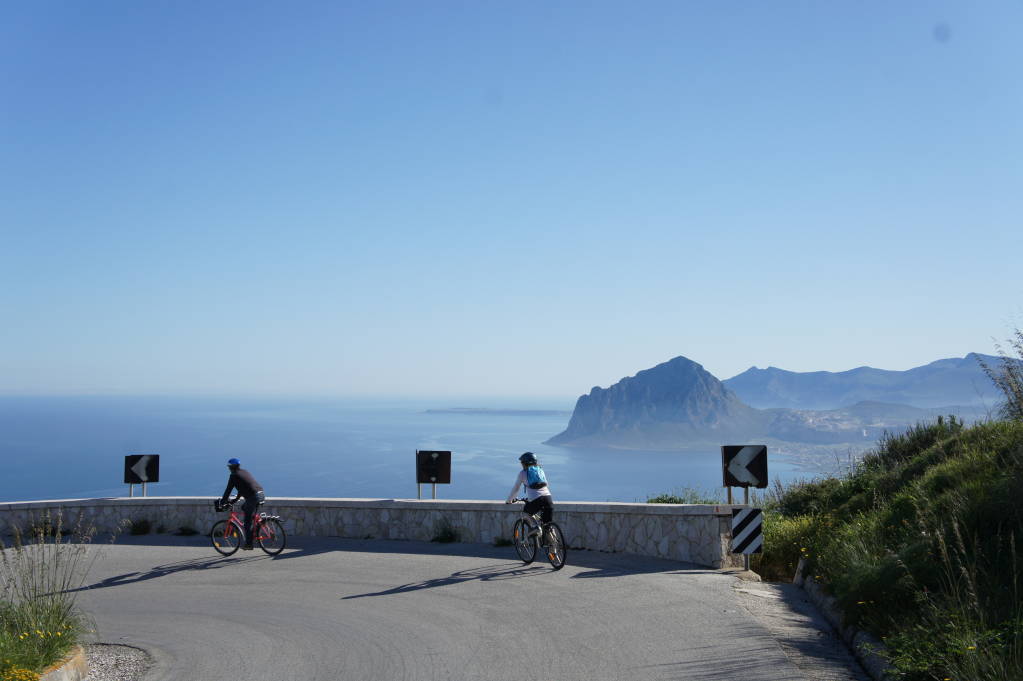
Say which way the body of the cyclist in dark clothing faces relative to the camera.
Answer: to the viewer's left

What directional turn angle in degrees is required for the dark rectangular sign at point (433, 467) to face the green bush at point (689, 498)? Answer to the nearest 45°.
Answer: approximately 135° to its left

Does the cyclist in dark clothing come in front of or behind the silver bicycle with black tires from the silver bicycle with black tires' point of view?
in front

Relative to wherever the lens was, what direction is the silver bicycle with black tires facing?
facing away from the viewer and to the left of the viewer

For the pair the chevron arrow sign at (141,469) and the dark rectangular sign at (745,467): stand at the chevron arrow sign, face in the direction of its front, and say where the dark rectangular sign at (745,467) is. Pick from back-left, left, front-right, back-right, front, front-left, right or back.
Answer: front-left

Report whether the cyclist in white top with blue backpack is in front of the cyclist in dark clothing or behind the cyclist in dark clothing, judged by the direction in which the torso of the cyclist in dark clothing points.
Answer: behind

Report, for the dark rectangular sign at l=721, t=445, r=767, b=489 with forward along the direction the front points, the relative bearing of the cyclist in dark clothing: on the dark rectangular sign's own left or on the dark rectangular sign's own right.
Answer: on the dark rectangular sign's own right

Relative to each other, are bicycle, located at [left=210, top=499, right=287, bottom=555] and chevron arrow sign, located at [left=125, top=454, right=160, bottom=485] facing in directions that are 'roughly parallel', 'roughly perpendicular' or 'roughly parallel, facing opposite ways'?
roughly perpendicular

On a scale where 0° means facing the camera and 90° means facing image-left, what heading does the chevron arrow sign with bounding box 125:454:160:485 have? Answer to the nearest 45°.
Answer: approximately 0°

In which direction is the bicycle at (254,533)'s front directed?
to the viewer's left

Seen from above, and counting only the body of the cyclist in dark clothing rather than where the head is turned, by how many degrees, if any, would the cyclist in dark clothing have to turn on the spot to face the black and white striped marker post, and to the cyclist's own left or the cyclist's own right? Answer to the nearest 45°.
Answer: approximately 135° to the cyclist's own left
